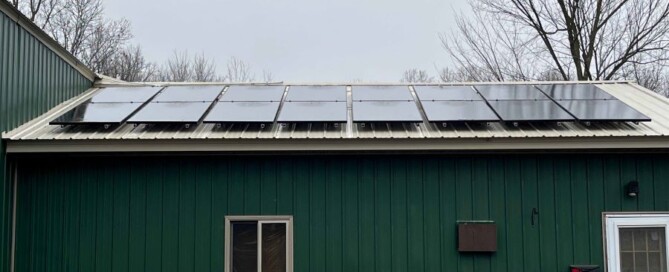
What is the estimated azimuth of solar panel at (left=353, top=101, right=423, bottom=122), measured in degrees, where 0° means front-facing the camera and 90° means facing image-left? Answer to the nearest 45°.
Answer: approximately 0°

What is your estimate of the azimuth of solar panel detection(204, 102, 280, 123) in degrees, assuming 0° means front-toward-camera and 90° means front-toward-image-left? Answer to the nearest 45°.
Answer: approximately 0°

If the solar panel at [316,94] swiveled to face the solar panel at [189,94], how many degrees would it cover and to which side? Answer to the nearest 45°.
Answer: approximately 90° to its right

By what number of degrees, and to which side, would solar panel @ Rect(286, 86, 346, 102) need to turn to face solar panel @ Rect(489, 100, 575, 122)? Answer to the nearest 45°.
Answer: approximately 90° to its left

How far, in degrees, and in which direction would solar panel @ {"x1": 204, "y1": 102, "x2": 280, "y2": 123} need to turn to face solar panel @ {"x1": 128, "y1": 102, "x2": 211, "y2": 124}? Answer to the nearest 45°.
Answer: approximately 90° to its right

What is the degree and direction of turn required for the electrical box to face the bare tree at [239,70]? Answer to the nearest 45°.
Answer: approximately 135° to its right

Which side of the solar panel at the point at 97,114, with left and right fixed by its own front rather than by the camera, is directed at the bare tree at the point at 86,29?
back

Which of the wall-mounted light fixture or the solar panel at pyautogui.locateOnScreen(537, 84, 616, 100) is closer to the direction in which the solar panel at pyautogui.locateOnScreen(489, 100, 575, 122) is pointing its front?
the wall-mounted light fixture

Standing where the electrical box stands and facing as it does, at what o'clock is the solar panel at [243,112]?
The solar panel is roughly at 3 o'clock from the electrical box.

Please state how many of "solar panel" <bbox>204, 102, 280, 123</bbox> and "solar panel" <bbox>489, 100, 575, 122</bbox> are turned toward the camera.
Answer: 2
